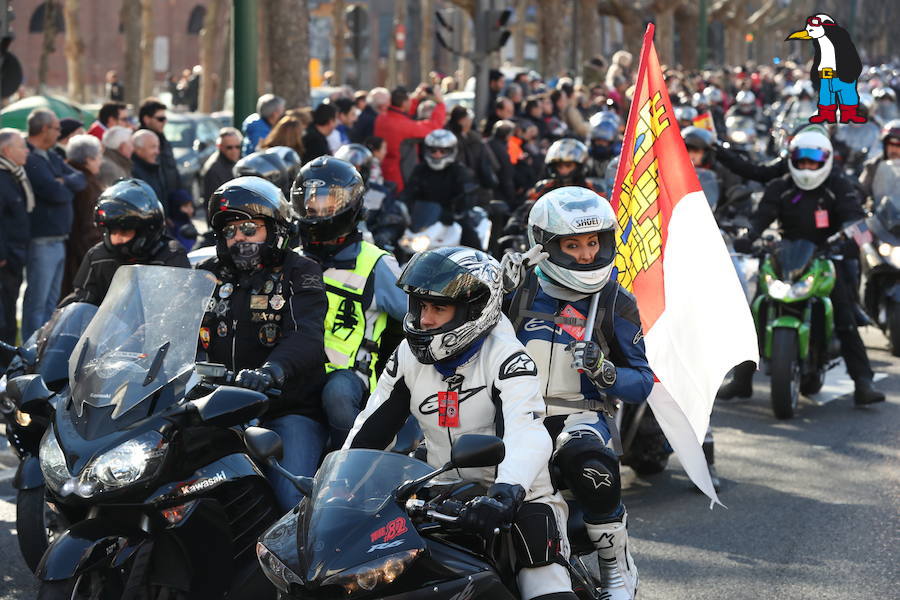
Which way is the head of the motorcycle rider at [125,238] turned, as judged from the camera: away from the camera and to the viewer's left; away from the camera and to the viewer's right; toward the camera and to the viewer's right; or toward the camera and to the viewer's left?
toward the camera and to the viewer's left

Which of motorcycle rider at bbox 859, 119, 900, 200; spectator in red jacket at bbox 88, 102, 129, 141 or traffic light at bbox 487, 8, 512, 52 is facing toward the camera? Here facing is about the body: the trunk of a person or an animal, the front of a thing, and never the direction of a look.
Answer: the motorcycle rider

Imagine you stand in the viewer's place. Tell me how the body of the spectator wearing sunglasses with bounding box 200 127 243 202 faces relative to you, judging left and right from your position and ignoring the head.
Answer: facing the viewer and to the right of the viewer

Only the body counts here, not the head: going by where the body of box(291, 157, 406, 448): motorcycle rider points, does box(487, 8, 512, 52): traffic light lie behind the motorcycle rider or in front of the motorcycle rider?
behind

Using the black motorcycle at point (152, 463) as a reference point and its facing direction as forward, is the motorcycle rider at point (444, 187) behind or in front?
behind

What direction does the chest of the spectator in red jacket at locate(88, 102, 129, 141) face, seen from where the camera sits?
to the viewer's right

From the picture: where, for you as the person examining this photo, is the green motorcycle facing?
facing the viewer

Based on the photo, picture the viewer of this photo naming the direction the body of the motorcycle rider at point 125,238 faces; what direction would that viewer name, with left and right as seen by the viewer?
facing the viewer and to the left of the viewer

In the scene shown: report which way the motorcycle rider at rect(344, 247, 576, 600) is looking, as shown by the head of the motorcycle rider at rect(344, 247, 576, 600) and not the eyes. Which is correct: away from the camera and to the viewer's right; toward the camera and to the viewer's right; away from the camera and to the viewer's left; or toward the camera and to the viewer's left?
toward the camera and to the viewer's left

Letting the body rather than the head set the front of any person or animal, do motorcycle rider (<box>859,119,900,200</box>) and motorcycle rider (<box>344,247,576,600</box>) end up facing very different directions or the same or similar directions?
same or similar directions

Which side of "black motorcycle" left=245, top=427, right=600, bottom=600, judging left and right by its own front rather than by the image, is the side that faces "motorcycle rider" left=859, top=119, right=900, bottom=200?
back

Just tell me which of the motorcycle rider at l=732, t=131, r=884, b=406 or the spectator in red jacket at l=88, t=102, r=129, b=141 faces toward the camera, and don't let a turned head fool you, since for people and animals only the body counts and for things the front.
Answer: the motorcycle rider
